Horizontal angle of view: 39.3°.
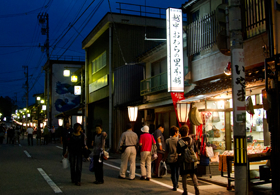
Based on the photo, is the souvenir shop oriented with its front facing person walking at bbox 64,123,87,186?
yes

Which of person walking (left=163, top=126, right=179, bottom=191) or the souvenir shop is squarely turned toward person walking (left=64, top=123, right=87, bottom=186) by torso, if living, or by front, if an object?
the souvenir shop

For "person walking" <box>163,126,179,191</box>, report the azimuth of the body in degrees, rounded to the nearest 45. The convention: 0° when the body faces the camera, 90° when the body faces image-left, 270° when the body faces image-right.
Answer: approximately 225°

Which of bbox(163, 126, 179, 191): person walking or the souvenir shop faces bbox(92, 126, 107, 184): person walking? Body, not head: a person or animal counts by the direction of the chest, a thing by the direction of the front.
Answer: the souvenir shop

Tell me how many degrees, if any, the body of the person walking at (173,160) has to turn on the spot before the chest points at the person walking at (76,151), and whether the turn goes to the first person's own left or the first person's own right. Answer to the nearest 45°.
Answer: approximately 135° to the first person's own left

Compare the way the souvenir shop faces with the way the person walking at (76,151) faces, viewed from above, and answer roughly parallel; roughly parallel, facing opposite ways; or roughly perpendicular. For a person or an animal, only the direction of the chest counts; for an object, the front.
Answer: roughly perpendicular

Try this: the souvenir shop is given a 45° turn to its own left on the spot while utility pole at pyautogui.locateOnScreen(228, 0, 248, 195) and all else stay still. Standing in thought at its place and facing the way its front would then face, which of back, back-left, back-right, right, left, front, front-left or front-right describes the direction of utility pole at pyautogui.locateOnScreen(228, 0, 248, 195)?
front

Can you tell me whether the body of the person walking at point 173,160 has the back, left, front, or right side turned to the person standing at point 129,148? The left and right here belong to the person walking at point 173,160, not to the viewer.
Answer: left

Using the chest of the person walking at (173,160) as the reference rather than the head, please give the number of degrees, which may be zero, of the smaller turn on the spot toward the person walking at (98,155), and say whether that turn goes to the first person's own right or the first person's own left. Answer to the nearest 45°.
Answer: approximately 135° to the first person's own left
